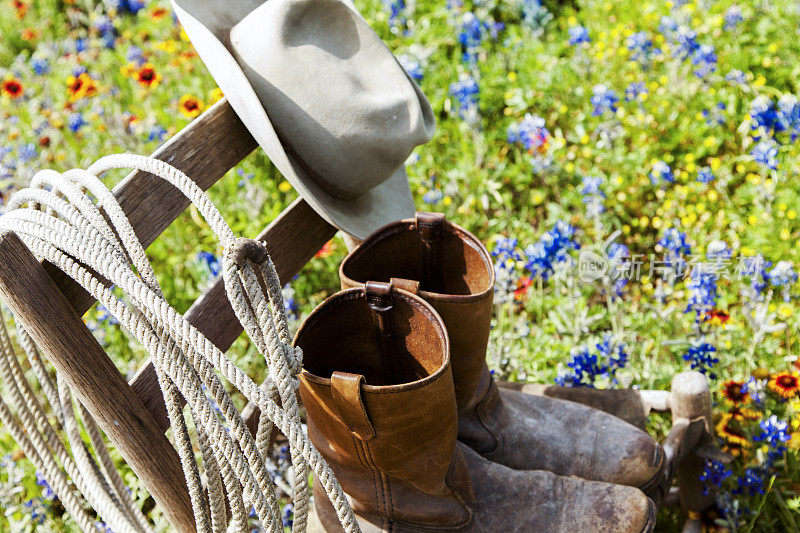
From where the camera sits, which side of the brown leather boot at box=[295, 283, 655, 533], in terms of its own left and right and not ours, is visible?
right

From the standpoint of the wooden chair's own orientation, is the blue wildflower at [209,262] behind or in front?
behind

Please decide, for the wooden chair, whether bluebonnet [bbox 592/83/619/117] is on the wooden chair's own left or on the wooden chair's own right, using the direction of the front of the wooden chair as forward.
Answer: on the wooden chair's own left

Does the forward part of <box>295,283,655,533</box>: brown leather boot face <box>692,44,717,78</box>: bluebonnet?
no

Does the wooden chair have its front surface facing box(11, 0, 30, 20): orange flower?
no

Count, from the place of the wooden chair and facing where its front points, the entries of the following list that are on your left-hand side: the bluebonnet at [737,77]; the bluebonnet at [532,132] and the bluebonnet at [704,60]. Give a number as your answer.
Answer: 3

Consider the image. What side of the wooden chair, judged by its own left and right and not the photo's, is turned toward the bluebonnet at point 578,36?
left

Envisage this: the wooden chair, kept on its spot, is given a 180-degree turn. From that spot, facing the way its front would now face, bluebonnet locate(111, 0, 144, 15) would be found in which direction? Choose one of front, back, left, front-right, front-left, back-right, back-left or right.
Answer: front-right

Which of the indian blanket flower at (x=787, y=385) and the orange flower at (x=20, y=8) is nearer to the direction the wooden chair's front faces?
the indian blanket flower

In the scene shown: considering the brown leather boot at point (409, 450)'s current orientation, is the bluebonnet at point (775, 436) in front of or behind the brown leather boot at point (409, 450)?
in front

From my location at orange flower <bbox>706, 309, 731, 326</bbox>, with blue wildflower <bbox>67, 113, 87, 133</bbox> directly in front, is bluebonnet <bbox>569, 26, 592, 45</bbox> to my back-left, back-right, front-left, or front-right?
front-right

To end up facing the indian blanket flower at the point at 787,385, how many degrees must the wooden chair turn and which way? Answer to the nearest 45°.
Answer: approximately 45° to its left

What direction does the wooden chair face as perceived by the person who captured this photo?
facing the viewer and to the right of the viewer
